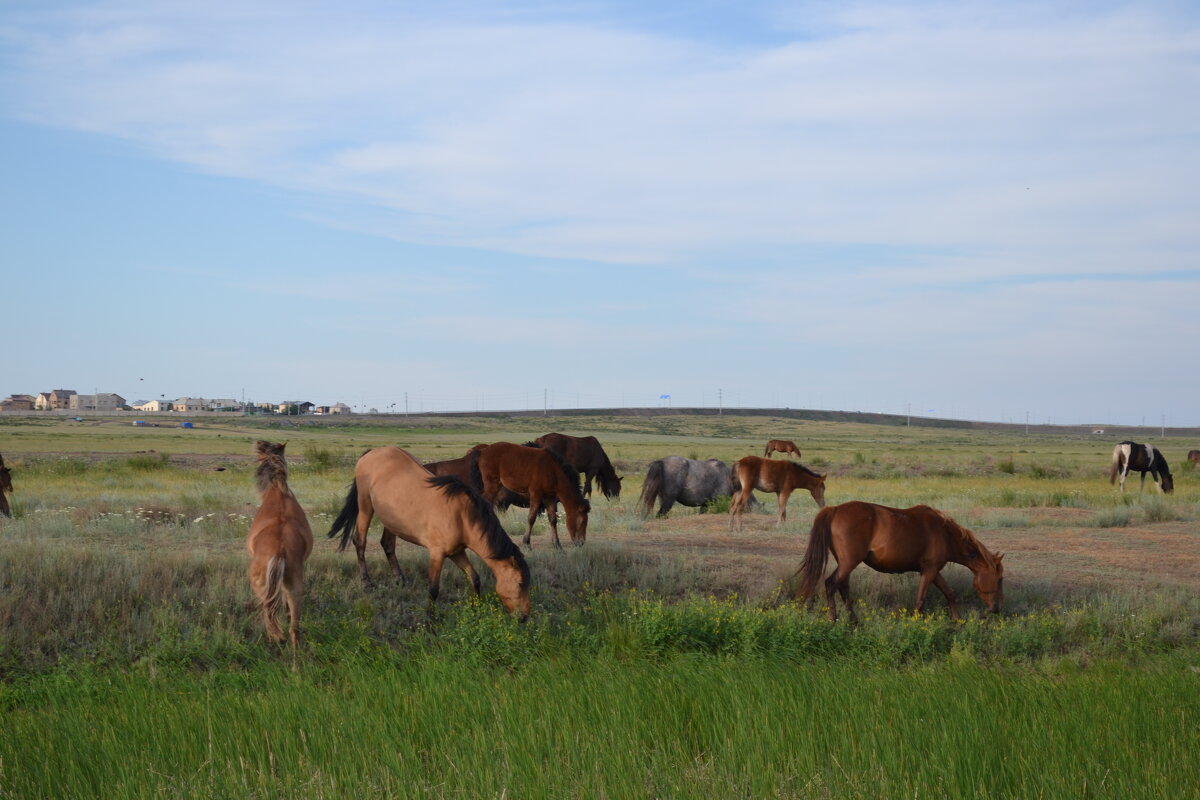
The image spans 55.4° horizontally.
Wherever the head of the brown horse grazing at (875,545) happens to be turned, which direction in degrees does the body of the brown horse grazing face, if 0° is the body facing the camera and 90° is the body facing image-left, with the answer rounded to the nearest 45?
approximately 270°

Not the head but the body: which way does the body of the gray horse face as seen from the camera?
to the viewer's right

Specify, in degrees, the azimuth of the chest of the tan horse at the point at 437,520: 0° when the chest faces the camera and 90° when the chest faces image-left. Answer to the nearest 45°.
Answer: approximately 315°

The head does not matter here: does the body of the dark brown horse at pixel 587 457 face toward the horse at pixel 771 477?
yes

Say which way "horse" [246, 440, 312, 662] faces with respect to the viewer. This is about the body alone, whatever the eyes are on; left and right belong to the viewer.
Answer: facing away from the viewer

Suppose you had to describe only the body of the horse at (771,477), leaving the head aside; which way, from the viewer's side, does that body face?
to the viewer's right

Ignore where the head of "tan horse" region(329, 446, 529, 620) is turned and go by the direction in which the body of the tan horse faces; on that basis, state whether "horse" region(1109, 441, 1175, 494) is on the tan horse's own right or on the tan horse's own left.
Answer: on the tan horse's own left

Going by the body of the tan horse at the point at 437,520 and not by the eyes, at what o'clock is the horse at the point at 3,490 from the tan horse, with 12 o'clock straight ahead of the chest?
The horse is roughly at 6 o'clock from the tan horse.

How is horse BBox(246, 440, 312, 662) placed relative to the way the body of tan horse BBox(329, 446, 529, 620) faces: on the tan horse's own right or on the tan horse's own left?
on the tan horse's own right

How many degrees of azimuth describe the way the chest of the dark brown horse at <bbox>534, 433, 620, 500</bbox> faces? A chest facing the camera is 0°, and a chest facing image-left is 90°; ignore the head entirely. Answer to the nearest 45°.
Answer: approximately 270°
